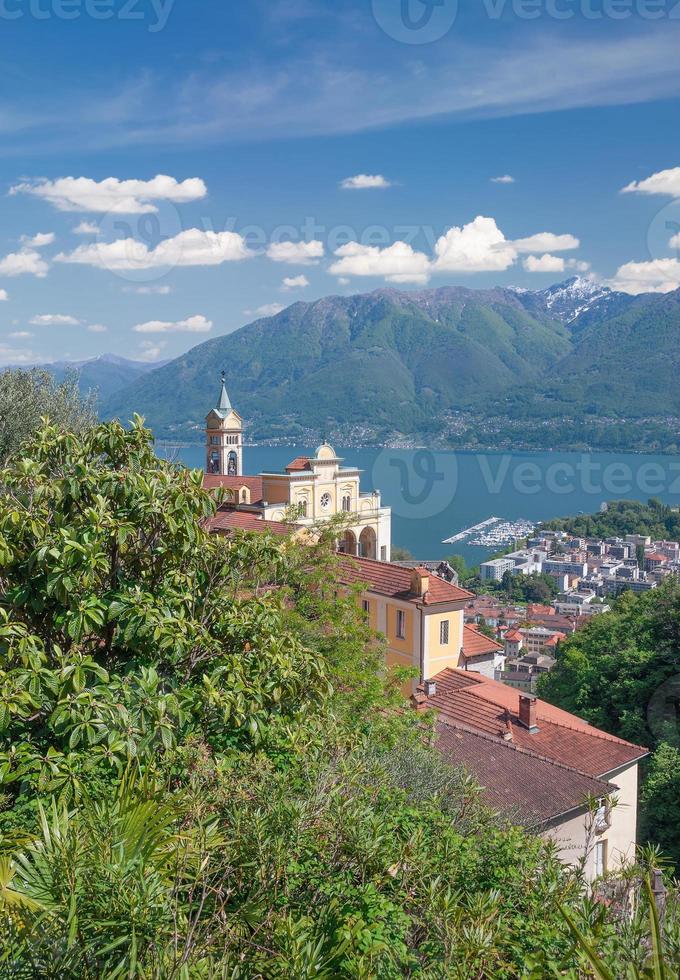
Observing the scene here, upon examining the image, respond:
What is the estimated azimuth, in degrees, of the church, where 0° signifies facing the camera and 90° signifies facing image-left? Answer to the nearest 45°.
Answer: approximately 315°

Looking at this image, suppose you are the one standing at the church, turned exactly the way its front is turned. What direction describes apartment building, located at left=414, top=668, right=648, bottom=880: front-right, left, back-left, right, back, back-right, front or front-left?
front-right
